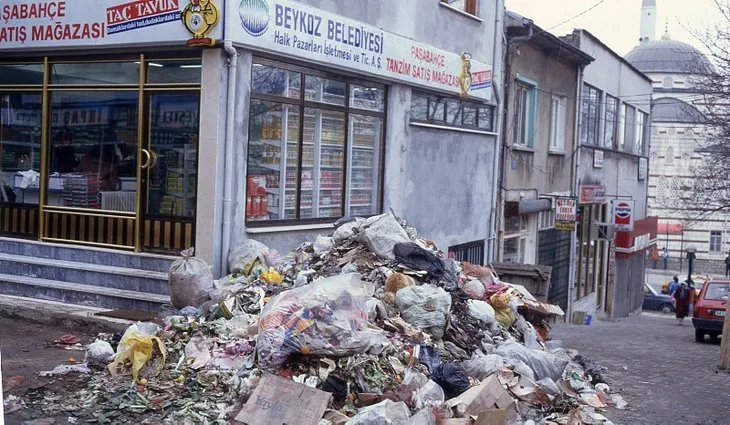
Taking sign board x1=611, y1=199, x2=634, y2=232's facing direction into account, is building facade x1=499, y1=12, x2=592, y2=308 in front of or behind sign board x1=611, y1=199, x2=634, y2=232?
in front

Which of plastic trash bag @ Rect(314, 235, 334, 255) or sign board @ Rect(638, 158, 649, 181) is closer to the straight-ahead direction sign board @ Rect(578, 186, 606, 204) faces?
the plastic trash bag

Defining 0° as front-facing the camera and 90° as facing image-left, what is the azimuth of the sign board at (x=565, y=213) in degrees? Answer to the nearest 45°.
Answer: approximately 0°

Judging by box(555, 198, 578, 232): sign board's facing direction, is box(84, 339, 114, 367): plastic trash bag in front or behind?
in front

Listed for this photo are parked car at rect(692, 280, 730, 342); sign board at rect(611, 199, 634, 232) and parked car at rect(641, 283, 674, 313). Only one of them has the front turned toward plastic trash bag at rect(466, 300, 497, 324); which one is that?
the sign board

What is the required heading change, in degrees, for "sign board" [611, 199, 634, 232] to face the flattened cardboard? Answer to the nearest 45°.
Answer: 0° — it already faces it

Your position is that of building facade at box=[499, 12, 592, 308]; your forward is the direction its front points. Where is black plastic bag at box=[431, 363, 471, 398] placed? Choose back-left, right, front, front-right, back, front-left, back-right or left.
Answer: front-right

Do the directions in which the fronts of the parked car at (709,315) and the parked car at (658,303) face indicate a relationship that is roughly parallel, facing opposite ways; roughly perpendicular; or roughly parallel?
roughly perpendicular
